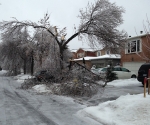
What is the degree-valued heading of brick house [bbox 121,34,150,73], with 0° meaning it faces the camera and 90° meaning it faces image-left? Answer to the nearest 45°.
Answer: approximately 45°

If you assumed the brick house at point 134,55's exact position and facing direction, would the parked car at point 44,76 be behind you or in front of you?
in front
